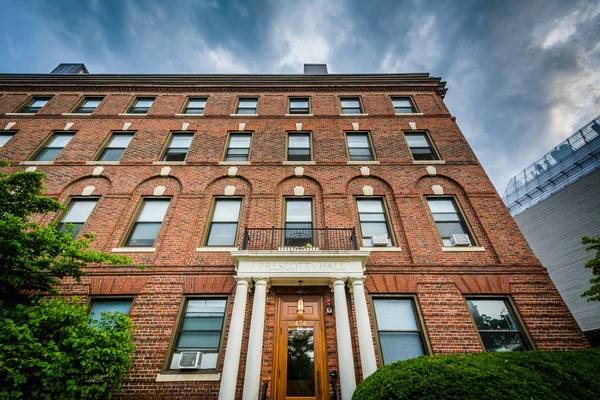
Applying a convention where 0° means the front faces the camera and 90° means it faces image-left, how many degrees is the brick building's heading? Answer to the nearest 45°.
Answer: approximately 0°

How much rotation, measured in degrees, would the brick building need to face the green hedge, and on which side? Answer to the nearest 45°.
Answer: approximately 45° to its left

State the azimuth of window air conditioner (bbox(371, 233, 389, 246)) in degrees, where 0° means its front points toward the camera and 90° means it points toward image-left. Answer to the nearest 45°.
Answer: approximately 0°

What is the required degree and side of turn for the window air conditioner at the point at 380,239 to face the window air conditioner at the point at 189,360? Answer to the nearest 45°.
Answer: approximately 90° to its right

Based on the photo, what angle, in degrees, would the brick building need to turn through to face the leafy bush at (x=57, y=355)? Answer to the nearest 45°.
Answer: approximately 45° to its right
